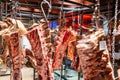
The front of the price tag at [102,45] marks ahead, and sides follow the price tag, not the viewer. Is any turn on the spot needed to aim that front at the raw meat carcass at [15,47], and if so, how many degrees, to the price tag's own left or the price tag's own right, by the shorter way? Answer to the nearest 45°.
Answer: approximately 135° to the price tag's own right

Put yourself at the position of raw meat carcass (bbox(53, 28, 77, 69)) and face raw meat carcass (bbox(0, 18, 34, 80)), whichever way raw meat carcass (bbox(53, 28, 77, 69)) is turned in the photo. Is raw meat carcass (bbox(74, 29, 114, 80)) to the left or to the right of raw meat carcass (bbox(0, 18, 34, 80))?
left

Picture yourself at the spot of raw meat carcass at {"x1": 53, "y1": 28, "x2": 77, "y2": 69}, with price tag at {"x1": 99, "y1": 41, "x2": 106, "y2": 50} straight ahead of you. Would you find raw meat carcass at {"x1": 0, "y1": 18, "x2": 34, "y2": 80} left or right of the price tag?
right

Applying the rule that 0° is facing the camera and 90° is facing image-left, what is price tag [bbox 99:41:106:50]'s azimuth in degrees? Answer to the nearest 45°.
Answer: approximately 0°

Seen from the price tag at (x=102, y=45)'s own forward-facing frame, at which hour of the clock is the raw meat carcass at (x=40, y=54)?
The raw meat carcass is roughly at 4 o'clock from the price tag.

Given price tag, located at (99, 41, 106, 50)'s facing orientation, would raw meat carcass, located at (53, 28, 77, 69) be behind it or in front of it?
behind
